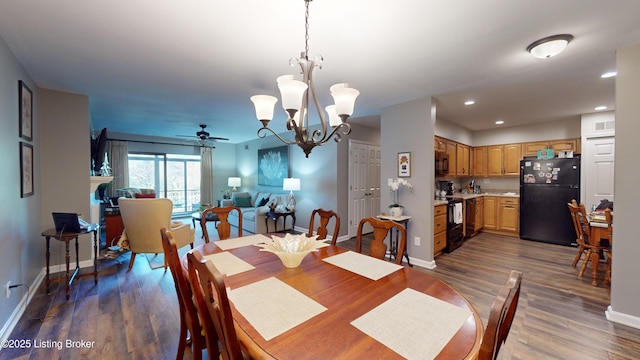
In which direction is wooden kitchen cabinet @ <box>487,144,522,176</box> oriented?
toward the camera

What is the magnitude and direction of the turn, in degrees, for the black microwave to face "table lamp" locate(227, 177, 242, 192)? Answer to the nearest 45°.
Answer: approximately 135° to its right

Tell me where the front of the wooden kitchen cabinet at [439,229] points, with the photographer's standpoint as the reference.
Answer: facing the viewer and to the right of the viewer

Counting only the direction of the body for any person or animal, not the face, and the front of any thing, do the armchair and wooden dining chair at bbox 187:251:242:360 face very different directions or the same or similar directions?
same or similar directions

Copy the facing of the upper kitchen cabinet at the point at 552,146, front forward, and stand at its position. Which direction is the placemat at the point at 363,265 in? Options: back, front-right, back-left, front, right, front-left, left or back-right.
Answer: front

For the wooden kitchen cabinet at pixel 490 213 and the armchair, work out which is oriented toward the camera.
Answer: the wooden kitchen cabinet

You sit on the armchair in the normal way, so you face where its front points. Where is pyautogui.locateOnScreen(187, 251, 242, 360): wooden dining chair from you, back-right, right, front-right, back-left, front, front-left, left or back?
back-right

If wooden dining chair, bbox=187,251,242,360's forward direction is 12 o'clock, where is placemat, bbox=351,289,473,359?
The placemat is roughly at 2 o'clock from the wooden dining chair.

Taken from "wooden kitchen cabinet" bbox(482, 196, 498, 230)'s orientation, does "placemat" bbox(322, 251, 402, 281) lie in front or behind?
in front

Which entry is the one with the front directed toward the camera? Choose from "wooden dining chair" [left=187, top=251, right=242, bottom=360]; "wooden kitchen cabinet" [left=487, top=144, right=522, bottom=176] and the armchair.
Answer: the wooden kitchen cabinet

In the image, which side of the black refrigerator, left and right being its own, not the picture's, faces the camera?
front

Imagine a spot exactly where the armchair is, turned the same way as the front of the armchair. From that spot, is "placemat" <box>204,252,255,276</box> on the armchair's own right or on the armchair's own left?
on the armchair's own right

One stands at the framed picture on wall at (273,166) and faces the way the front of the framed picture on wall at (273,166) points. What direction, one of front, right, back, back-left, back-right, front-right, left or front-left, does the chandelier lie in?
front-left

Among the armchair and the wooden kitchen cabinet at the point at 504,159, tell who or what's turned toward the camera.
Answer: the wooden kitchen cabinet

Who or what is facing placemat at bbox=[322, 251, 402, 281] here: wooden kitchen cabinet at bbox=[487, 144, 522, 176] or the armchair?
the wooden kitchen cabinet

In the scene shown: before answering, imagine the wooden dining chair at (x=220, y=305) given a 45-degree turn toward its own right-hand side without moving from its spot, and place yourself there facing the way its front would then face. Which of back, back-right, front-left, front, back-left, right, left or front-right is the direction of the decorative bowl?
front-left

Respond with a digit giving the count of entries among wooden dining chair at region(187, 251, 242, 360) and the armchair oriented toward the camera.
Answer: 0

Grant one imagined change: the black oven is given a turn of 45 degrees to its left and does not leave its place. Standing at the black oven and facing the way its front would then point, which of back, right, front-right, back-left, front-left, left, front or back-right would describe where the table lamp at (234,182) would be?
back
